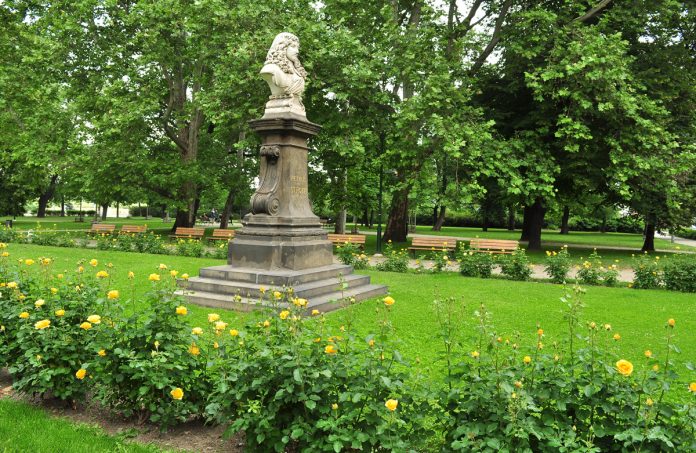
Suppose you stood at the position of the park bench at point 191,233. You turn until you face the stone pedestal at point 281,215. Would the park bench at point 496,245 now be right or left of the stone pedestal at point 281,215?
left

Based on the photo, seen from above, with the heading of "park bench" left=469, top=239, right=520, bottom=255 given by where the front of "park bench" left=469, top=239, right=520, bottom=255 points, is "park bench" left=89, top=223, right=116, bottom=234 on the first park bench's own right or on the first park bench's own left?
on the first park bench's own right

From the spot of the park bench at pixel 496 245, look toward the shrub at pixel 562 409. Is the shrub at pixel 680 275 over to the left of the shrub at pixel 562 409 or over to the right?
left

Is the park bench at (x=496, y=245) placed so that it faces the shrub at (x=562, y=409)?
yes

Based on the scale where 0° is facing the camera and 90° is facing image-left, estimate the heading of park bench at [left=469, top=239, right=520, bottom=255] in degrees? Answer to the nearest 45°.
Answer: approximately 0°

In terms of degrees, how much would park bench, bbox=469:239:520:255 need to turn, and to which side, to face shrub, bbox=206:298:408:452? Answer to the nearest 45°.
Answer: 0° — it already faces it

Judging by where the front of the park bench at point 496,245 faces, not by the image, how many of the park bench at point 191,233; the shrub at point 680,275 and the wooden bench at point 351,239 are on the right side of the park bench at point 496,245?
2
